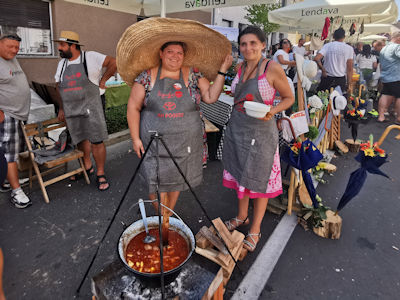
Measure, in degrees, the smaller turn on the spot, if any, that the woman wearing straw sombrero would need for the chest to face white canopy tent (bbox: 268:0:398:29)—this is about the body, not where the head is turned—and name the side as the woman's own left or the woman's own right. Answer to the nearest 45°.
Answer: approximately 135° to the woman's own left

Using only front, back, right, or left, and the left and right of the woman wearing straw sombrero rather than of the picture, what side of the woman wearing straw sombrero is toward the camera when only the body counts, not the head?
front

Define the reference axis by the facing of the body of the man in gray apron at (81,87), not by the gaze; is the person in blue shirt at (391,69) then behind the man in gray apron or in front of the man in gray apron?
behind

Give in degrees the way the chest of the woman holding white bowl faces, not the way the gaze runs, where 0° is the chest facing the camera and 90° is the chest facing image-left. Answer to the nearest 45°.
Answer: approximately 45°

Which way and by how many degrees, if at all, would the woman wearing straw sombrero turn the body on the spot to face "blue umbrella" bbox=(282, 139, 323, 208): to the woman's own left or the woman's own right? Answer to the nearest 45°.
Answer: approximately 90° to the woman's own left

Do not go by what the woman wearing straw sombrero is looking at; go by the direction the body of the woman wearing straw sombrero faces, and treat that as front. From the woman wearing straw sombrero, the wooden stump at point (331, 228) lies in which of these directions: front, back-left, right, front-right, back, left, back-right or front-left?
left

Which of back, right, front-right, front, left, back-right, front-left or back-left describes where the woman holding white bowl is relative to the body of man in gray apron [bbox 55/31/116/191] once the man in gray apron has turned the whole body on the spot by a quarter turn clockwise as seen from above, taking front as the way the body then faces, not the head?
back

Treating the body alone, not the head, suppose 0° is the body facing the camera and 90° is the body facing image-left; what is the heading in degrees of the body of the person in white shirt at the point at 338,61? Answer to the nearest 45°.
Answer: approximately 180°

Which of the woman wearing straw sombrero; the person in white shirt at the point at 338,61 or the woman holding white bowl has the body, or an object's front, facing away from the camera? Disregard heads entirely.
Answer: the person in white shirt

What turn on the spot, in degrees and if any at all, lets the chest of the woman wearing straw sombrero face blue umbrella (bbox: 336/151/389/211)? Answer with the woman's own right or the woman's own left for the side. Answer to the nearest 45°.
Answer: approximately 90° to the woman's own left

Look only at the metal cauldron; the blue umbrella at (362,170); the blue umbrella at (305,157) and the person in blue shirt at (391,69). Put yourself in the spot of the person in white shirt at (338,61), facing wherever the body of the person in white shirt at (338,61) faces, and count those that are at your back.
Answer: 3

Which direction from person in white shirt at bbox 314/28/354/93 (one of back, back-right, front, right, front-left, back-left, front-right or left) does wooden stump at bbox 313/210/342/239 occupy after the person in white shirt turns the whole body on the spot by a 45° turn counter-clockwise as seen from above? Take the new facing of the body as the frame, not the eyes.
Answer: back-left

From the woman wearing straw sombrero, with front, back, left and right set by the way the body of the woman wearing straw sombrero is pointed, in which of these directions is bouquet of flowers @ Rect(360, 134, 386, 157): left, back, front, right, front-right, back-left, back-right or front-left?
left
